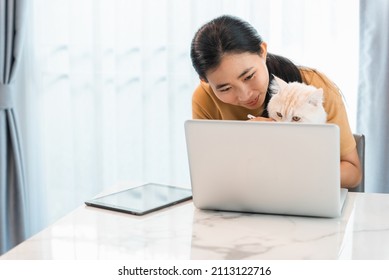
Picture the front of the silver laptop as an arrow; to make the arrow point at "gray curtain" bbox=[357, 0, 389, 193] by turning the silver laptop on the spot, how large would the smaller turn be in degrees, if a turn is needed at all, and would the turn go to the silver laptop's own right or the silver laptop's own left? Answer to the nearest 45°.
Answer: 0° — it already faces it

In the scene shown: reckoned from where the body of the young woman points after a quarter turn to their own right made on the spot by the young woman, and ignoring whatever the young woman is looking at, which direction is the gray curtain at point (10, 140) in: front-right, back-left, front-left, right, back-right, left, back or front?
front-right

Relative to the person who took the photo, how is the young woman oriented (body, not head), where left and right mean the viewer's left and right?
facing the viewer

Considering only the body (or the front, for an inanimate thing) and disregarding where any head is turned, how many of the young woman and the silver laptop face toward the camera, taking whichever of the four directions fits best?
1

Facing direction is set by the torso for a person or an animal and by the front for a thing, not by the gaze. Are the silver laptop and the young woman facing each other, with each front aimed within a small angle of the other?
yes

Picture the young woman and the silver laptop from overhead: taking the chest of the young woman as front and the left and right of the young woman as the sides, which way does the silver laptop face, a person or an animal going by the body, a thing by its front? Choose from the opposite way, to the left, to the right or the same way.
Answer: the opposite way

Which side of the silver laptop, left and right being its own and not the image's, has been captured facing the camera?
back

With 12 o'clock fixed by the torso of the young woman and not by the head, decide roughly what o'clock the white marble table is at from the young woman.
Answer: The white marble table is roughly at 12 o'clock from the young woman.

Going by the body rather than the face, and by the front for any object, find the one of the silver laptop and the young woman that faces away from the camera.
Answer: the silver laptop

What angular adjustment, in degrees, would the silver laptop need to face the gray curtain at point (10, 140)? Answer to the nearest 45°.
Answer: approximately 45° to its left
